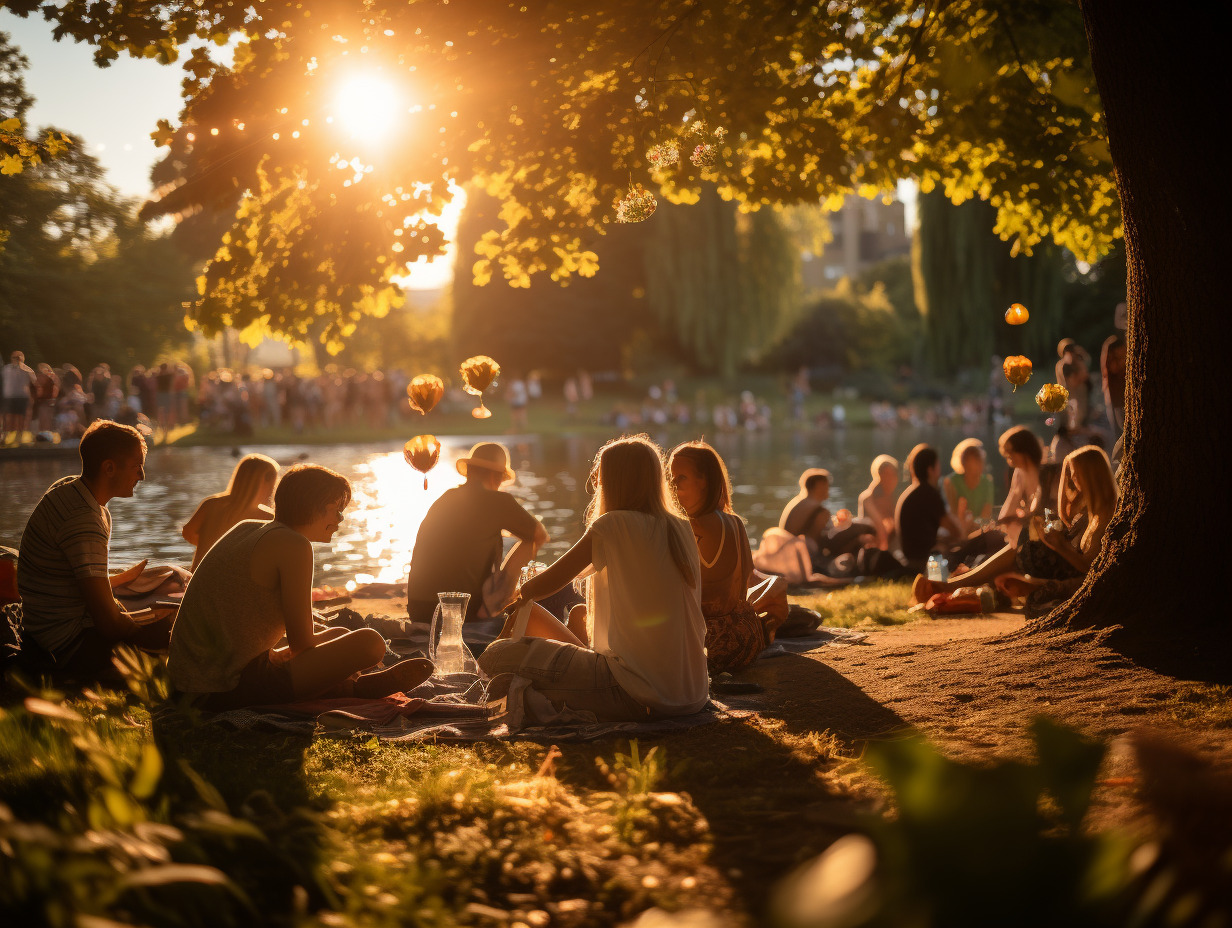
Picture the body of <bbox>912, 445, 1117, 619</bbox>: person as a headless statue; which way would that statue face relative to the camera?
to the viewer's left

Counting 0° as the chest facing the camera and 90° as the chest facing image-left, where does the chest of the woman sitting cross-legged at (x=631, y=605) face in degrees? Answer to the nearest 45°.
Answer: approximately 135°

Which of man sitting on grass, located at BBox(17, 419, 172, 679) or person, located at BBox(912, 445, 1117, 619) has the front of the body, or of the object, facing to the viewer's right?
the man sitting on grass

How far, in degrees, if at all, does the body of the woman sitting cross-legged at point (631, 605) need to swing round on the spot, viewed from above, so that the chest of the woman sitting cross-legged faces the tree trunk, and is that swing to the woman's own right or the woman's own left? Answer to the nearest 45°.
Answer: approximately 135° to the woman's own right

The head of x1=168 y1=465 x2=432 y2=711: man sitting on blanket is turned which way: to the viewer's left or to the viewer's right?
to the viewer's right

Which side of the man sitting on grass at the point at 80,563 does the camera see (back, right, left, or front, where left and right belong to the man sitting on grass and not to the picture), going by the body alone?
right

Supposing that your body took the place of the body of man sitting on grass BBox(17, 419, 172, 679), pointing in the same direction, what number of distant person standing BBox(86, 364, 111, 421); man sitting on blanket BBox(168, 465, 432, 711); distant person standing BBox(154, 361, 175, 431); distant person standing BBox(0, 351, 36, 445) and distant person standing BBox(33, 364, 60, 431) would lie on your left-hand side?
4

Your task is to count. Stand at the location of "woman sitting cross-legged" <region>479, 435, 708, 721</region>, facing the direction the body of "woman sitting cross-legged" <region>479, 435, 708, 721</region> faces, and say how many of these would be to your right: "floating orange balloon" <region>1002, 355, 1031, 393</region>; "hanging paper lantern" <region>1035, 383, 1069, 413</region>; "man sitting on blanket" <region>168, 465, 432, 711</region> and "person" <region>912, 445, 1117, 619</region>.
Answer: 3
